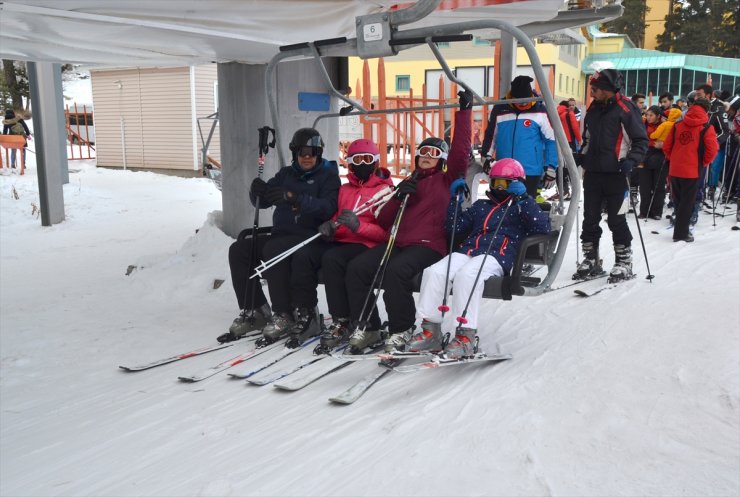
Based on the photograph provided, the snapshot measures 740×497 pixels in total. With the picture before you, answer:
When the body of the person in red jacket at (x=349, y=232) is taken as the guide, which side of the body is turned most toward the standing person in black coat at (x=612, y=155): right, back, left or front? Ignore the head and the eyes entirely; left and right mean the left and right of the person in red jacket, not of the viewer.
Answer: back

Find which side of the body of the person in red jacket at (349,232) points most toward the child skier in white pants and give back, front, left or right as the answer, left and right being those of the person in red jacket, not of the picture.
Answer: left

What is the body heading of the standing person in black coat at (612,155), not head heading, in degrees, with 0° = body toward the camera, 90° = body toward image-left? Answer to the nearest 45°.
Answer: approximately 45°

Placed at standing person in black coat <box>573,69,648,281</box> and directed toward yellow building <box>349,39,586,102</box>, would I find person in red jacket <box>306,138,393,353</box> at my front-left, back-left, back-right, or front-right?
back-left

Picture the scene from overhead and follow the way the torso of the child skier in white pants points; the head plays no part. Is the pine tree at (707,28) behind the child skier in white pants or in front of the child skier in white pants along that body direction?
behind

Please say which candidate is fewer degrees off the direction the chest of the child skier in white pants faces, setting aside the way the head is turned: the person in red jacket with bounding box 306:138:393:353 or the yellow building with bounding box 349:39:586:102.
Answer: the person in red jacket

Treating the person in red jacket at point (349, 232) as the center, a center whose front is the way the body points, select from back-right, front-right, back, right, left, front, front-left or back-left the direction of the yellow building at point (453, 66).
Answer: back-right
